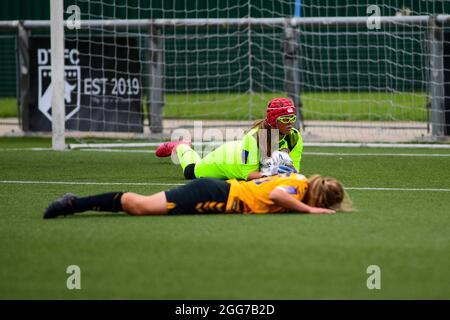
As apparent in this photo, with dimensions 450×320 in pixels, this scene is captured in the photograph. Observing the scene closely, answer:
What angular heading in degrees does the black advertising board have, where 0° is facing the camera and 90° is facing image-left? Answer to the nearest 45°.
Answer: approximately 0°

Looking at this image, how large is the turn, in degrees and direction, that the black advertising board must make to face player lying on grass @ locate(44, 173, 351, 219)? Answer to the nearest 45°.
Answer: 0° — it already faces them

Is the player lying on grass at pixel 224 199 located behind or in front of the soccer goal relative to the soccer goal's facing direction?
in front

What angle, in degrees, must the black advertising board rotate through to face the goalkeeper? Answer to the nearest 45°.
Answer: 0° — it already faces them

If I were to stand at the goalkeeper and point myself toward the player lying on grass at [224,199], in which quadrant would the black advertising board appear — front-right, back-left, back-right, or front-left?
back-right

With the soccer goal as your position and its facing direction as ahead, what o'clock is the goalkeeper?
The goalkeeper is roughly at 12 o'clock from the soccer goal.
